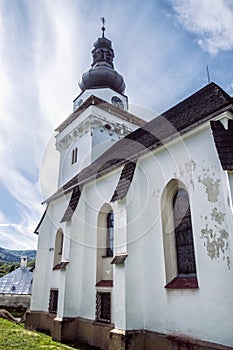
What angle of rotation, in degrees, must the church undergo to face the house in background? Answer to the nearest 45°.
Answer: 0° — it already faces it

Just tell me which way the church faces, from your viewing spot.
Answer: facing away from the viewer and to the left of the viewer
